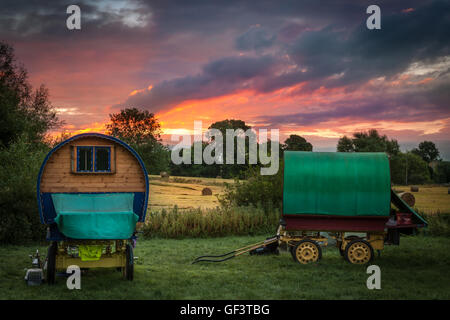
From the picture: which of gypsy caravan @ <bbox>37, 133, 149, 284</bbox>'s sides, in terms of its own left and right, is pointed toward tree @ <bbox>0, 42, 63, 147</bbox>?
front

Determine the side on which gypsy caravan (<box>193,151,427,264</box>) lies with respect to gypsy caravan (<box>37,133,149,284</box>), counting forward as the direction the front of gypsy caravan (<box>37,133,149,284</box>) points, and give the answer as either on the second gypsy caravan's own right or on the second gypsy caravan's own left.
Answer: on the second gypsy caravan's own right

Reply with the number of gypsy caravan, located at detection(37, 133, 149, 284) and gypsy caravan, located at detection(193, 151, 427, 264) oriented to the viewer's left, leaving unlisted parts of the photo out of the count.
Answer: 1

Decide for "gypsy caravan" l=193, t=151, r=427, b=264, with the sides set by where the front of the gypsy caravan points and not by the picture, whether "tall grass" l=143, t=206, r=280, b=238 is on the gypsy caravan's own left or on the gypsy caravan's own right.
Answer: on the gypsy caravan's own right

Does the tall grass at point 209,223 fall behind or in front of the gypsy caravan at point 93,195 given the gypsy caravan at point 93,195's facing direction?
in front

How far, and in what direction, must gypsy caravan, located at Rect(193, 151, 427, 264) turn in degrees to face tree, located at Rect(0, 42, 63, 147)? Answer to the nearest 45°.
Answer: approximately 45° to its right

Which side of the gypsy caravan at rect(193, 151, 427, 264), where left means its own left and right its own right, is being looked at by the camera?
left

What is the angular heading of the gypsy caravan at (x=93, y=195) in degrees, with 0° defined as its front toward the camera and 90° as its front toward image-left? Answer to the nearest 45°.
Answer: approximately 180°

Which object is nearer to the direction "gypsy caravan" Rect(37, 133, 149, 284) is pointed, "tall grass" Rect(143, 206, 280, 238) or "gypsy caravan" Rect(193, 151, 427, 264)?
the tall grass

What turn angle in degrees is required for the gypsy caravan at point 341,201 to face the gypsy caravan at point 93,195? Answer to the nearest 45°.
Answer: approximately 45° to its left

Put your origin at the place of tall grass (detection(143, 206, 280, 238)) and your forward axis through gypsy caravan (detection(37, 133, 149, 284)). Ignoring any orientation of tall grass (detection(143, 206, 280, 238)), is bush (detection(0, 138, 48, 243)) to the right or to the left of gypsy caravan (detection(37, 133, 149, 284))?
right

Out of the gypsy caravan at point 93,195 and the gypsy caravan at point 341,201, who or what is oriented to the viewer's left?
the gypsy caravan at point 341,201
